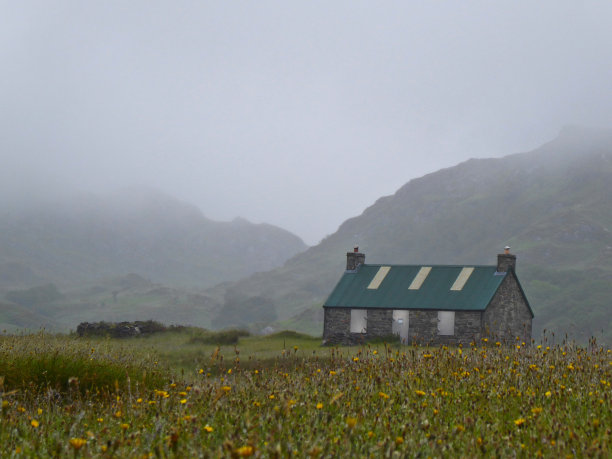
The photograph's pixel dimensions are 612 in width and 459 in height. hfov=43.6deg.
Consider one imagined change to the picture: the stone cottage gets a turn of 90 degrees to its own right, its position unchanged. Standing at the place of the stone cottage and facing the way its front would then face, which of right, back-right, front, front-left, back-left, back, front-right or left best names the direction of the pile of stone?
front-left

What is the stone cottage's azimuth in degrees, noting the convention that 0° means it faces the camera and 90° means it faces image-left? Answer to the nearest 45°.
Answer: approximately 45°
